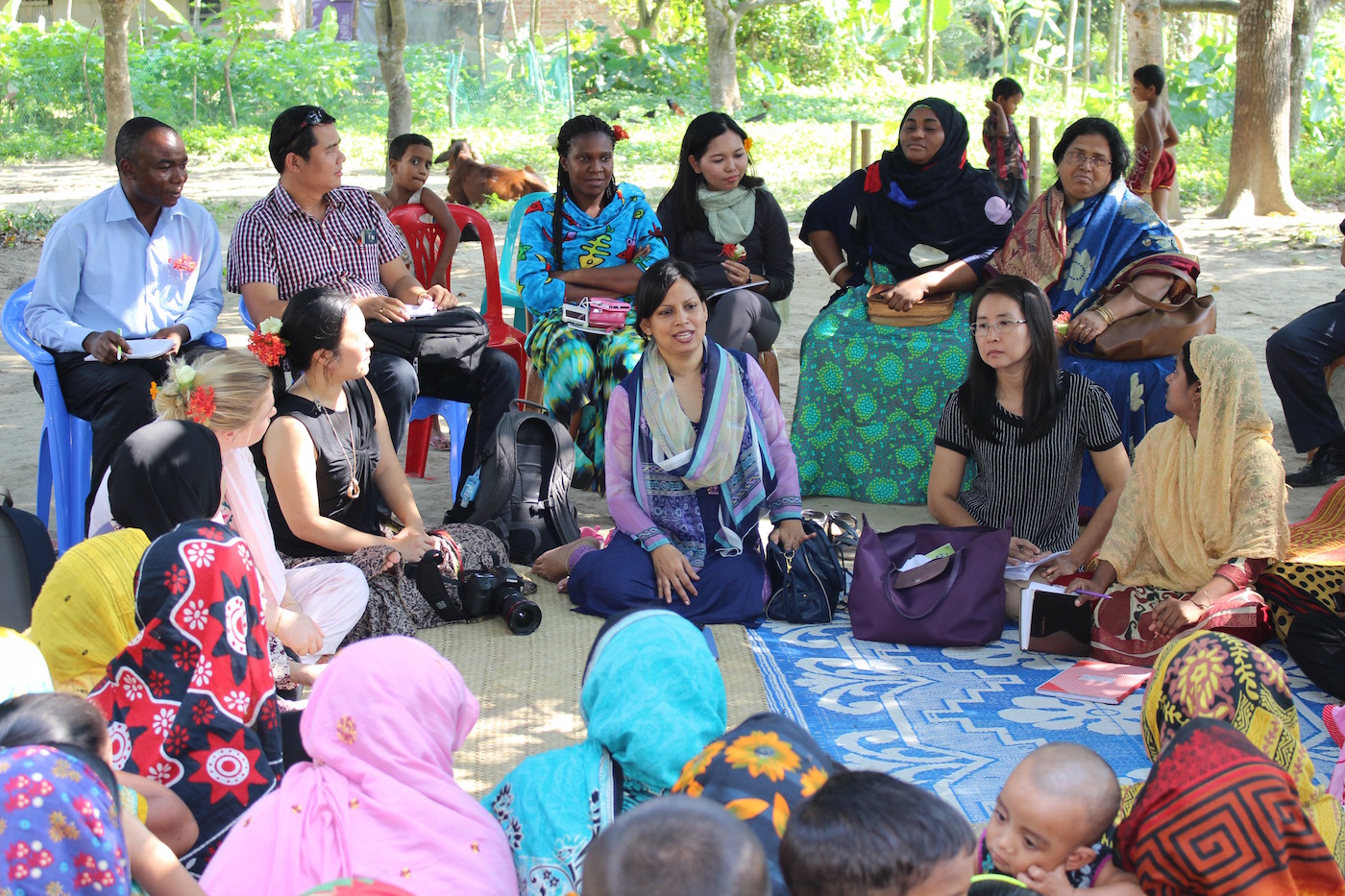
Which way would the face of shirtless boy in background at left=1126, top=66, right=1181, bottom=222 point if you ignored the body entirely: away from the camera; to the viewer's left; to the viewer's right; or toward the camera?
to the viewer's left

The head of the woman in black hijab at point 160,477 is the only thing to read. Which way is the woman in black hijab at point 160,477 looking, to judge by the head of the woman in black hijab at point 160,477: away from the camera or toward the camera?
away from the camera

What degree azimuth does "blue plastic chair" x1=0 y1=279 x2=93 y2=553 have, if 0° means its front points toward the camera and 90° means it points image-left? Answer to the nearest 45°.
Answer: approximately 315°

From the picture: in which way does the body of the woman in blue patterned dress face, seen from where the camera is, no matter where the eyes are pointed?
toward the camera

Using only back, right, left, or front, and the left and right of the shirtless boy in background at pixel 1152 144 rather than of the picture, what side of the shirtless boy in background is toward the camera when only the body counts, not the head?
left

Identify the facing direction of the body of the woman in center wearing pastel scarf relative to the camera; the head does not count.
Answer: toward the camera

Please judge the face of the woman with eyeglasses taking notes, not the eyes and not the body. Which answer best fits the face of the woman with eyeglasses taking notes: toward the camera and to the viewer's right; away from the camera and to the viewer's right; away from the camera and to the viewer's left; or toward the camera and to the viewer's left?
toward the camera and to the viewer's left

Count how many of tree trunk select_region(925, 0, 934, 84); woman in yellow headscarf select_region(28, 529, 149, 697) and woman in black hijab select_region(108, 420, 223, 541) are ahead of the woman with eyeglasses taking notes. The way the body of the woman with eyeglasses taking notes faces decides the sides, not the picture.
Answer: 2

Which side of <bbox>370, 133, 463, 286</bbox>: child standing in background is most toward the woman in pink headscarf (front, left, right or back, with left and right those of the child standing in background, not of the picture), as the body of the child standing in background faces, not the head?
front

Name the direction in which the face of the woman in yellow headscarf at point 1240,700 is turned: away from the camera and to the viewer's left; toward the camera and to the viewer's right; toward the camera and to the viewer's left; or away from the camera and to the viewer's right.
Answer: away from the camera and to the viewer's left

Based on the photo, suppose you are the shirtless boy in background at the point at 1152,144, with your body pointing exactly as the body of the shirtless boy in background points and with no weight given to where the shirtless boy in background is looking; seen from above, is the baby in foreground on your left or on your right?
on your left

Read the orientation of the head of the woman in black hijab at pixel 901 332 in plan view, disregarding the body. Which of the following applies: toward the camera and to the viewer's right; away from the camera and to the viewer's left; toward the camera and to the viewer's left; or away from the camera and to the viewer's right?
toward the camera and to the viewer's left

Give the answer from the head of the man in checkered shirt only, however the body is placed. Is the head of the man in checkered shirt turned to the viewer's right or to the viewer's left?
to the viewer's right

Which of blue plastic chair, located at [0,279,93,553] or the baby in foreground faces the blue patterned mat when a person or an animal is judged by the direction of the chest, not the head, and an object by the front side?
the blue plastic chair

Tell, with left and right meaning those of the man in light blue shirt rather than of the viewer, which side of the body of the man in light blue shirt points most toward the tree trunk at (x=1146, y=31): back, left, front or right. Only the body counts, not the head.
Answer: left
